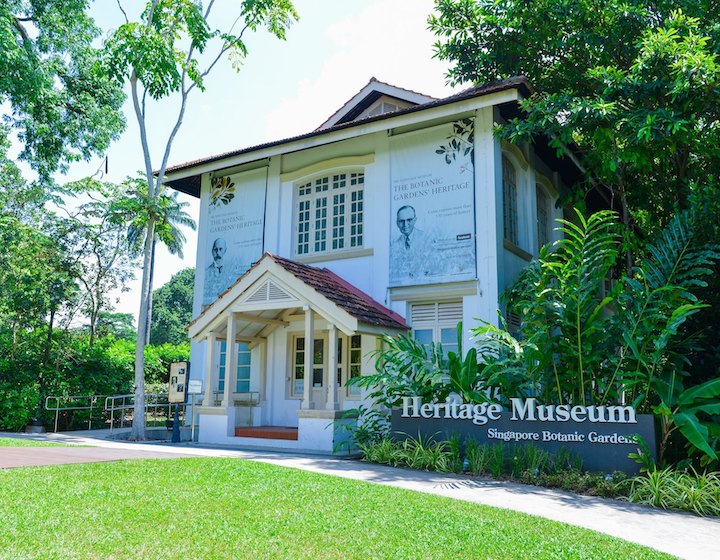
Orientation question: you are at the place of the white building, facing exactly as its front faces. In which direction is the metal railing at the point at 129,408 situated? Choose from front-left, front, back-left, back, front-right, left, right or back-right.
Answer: right

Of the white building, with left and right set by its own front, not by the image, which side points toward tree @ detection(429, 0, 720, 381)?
left

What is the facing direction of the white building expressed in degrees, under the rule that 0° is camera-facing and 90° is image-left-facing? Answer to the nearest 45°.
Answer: approximately 45°

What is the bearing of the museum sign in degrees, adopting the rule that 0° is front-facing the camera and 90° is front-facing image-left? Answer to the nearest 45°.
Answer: approximately 45°

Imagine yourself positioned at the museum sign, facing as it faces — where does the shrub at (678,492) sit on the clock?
The shrub is roughly at 9 o'clock from the museum sign.

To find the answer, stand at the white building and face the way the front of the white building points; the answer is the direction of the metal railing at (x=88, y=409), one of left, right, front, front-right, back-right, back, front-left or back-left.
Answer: right

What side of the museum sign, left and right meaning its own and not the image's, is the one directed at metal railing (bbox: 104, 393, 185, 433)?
right

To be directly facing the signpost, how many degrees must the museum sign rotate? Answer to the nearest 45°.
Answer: approximately 90° to its right

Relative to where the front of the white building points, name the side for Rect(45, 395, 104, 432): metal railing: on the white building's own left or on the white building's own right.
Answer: on the white building's own right

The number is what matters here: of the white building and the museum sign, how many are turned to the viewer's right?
0
